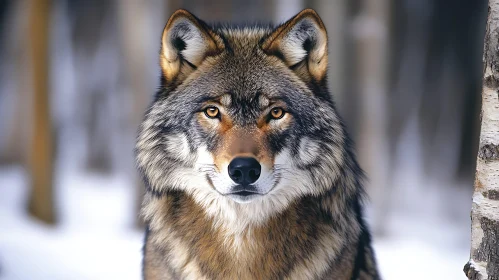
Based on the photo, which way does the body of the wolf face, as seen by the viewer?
toward the camera
